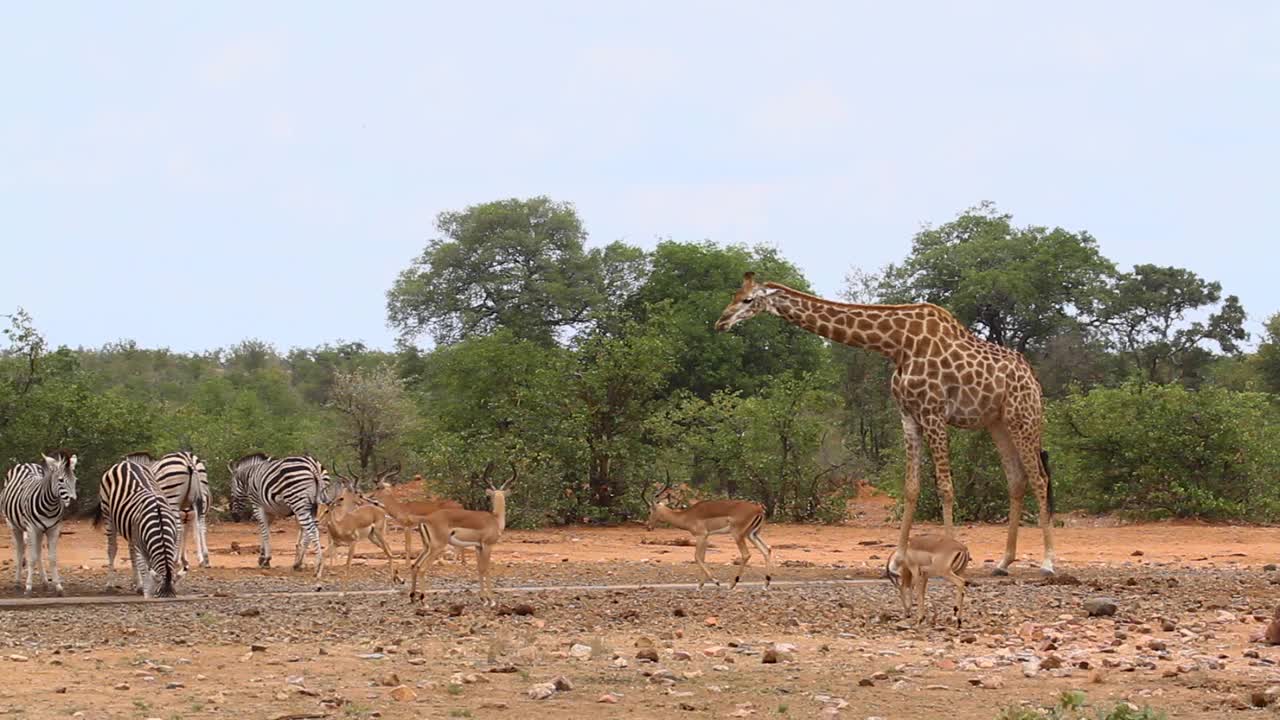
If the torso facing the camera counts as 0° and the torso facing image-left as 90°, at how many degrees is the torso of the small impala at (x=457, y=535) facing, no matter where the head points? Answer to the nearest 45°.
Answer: approximately 270°

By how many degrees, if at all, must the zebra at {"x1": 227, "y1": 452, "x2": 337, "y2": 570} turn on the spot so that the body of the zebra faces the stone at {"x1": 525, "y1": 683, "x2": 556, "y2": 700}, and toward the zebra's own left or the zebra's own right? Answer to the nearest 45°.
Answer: approximately 135° to the zebra's own left

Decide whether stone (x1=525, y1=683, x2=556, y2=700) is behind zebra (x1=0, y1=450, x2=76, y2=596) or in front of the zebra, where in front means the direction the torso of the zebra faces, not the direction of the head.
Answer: in front

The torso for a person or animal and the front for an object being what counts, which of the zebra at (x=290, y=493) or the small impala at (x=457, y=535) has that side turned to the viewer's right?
the small impala

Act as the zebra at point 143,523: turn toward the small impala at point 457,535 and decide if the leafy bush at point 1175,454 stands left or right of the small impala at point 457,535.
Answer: left

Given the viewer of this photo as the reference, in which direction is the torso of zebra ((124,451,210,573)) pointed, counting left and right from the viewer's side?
facing away from the viewer and to the left of the viewer

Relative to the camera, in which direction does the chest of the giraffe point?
to the viewer's left
